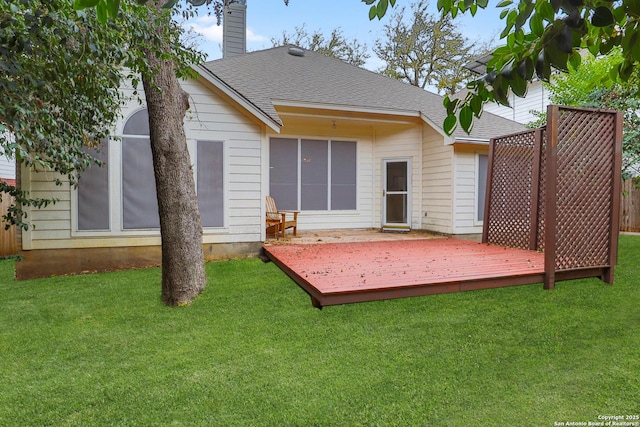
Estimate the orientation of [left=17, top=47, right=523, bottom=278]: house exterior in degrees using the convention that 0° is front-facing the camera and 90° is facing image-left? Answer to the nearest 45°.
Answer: approximately 180°

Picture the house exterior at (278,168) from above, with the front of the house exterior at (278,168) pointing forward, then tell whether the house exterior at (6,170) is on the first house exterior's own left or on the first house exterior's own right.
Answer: on the first house exterior's own left

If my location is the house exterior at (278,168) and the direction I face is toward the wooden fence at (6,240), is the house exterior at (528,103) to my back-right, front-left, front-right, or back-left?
back-right

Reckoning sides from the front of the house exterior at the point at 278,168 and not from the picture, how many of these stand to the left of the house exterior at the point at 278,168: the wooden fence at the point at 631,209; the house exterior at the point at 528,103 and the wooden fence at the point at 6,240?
1
